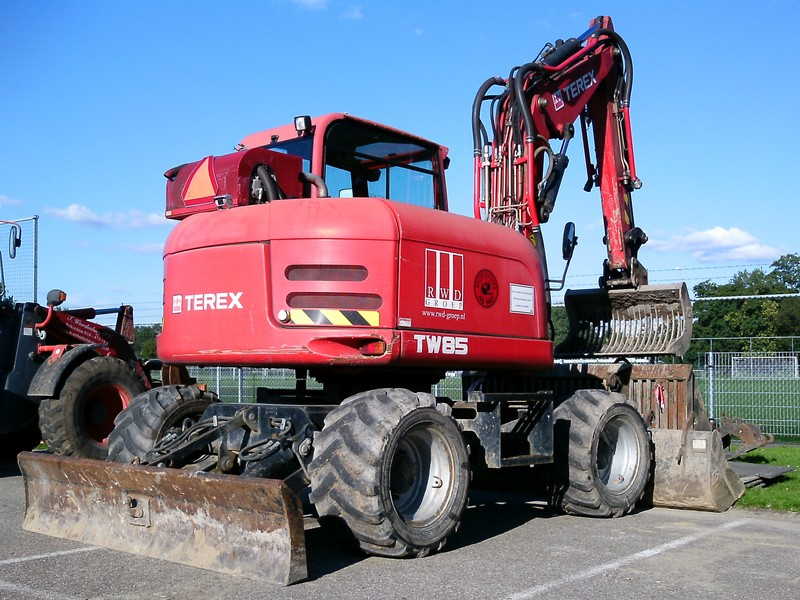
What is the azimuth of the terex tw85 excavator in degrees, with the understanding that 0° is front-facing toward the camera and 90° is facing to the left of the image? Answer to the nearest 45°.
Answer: approximately 225°
